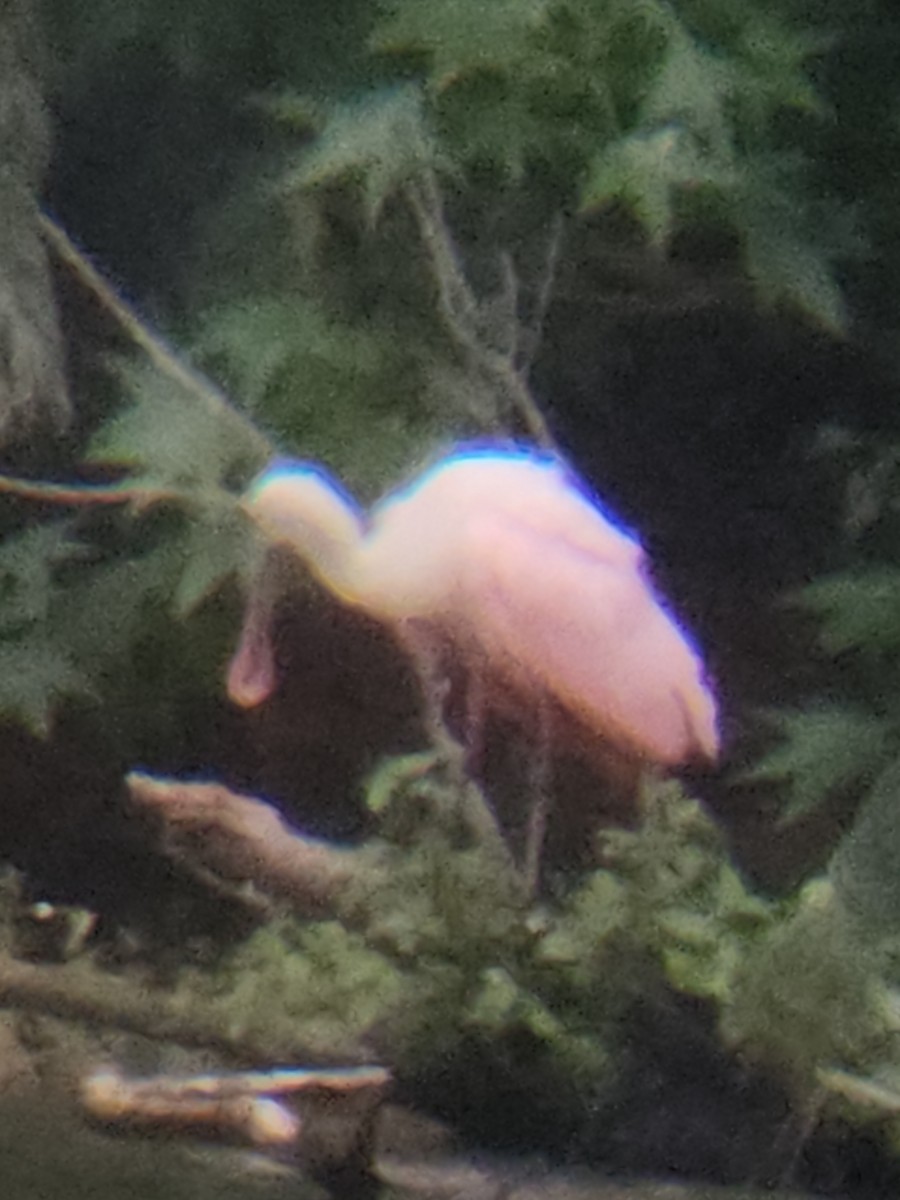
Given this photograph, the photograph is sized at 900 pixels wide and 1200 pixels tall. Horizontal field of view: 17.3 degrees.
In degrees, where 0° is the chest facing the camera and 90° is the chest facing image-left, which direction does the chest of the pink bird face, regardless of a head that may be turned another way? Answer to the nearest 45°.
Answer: approximately 90°
